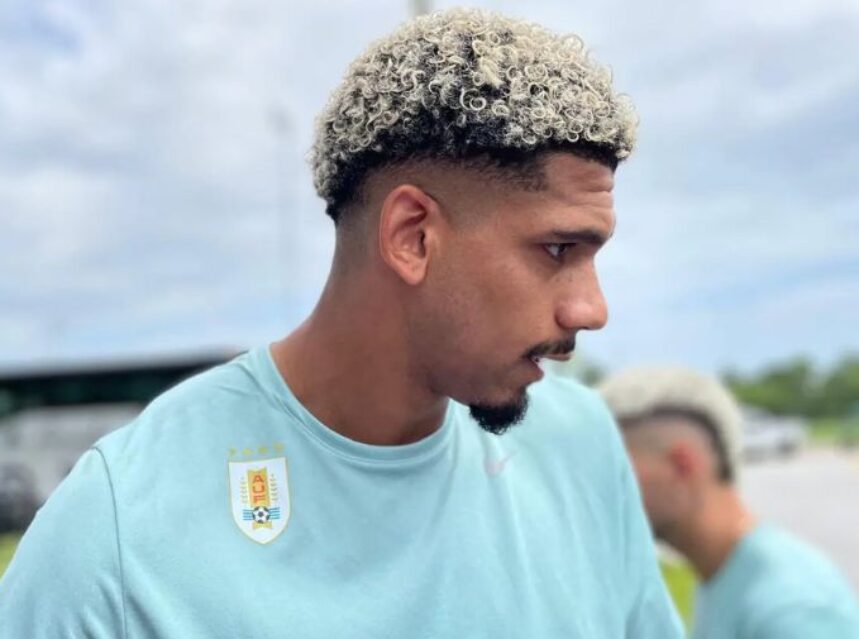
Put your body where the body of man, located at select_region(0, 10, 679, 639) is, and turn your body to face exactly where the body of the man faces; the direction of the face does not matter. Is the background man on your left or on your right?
on your left

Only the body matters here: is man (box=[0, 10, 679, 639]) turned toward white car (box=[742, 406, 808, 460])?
no

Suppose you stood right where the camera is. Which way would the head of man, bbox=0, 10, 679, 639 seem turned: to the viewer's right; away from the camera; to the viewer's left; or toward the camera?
to the viewer's right

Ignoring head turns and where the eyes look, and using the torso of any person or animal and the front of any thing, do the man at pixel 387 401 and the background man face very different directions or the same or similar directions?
very different directions

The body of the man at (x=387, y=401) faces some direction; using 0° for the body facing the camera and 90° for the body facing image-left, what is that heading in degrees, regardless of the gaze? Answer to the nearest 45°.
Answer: approximately 315°

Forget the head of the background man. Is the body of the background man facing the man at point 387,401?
no

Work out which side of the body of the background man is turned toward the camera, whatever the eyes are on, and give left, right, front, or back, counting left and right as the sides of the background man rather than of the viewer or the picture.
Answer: left
